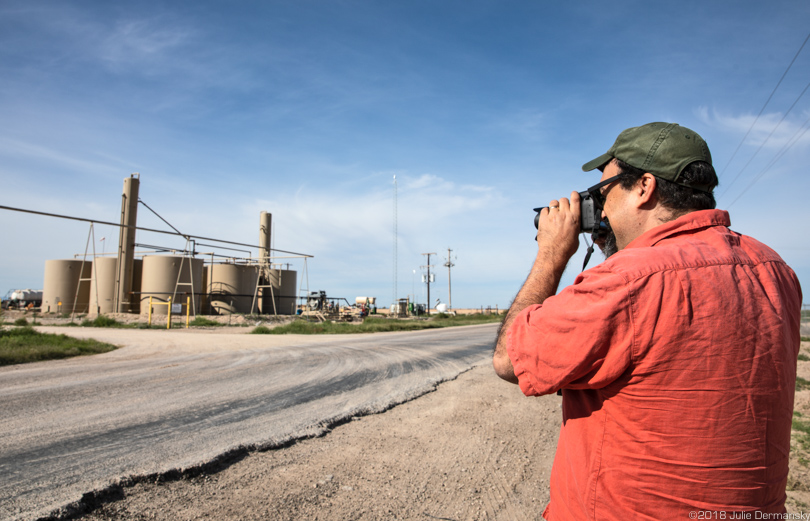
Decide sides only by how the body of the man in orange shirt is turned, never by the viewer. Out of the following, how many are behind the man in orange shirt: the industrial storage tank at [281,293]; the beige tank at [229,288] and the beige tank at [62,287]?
0

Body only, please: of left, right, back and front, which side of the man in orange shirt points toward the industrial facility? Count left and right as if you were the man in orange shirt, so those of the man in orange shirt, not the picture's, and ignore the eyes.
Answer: front

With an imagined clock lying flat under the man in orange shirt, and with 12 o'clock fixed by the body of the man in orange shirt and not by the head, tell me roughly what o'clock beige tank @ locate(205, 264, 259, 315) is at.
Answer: The beige tank is roughly at 12 o'clock from the man in orange shirt.

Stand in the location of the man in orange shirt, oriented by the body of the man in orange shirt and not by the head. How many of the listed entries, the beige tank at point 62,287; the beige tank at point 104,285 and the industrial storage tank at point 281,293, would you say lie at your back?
0

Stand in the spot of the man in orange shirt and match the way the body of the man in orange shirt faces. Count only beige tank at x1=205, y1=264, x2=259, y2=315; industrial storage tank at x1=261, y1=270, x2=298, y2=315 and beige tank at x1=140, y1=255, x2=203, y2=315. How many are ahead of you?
3

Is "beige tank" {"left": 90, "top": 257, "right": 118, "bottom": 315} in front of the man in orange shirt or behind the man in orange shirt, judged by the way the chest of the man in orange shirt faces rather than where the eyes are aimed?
in front

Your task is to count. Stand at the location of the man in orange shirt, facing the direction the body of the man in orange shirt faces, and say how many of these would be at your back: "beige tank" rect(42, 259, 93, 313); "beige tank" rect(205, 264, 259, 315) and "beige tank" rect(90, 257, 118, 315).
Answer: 0

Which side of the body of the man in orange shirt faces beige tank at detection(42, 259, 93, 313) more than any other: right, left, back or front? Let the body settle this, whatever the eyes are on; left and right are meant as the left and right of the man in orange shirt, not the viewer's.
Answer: front

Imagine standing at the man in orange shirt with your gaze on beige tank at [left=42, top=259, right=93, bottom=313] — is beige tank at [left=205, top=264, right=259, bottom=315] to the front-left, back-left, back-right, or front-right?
front-right

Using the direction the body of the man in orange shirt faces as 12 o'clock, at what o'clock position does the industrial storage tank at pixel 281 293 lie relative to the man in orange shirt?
The industrial storage tank is roughly at 12 o'clock from the man in orange shirt.

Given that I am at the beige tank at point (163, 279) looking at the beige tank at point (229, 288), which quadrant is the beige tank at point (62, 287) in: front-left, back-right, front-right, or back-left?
back-left

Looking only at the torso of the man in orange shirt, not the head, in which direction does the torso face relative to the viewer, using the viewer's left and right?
facing away from the viewer and to the left of the viewer
